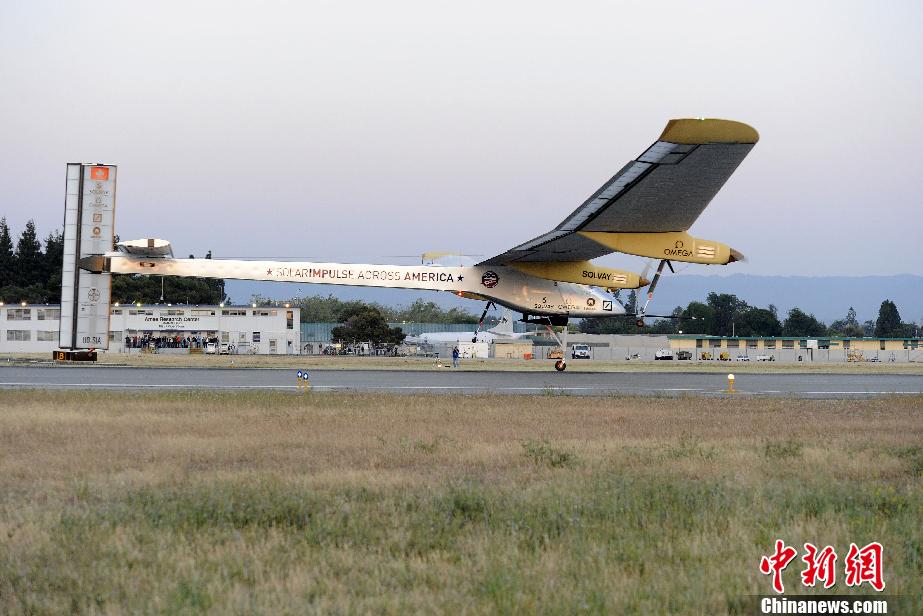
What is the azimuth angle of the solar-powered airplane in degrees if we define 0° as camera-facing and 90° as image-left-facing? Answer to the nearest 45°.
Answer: approximately 270°
